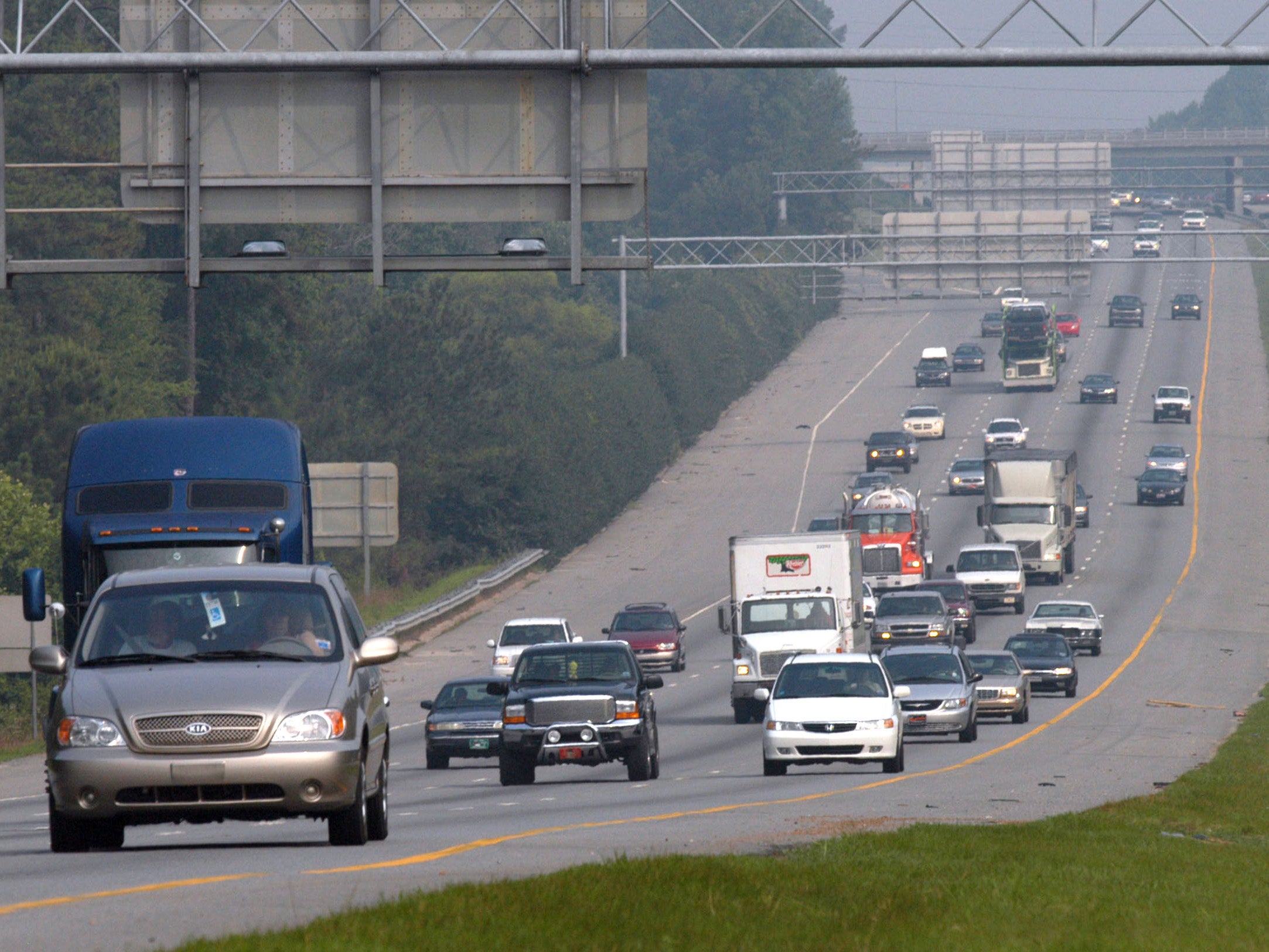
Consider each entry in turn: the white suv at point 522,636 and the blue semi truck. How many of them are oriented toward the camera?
2

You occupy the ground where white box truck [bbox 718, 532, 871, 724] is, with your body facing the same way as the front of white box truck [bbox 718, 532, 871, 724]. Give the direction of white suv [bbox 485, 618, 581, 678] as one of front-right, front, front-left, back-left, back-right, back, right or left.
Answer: back-right

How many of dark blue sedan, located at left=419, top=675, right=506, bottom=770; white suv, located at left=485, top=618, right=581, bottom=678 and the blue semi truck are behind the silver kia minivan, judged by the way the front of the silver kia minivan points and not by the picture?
3

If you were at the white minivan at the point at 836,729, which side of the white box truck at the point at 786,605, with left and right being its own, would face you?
front

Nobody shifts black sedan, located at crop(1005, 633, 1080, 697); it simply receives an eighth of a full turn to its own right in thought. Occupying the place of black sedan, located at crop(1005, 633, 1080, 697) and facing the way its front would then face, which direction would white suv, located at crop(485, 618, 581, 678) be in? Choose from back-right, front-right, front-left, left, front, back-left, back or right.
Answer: front-right
